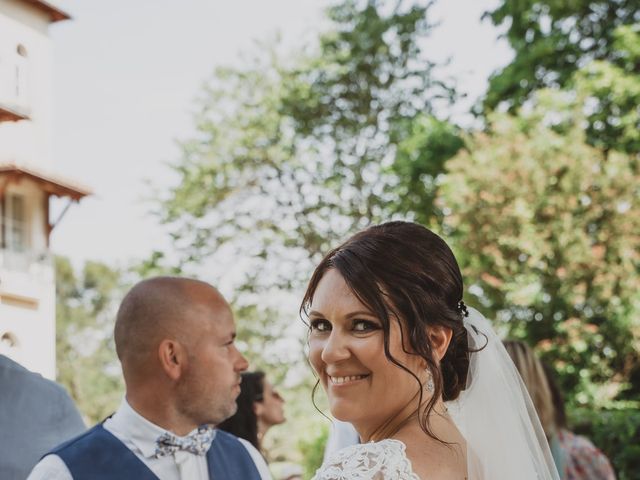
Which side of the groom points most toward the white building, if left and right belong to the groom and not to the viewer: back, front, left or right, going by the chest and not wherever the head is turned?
back

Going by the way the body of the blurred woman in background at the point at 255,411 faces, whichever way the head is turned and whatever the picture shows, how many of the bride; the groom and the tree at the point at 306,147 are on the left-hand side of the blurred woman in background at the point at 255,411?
1

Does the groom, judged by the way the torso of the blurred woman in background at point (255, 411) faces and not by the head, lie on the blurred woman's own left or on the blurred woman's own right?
on the blurred woman's own right

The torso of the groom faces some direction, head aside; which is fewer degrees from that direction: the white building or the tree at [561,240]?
the tree

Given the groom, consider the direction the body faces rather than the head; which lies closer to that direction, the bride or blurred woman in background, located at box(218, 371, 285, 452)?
the bride

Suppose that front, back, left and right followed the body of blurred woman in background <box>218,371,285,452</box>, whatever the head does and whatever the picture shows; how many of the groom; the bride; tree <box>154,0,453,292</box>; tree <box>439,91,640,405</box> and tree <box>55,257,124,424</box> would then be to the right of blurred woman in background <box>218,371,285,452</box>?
2

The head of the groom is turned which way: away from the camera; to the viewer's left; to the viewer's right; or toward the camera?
to the viewer's right
